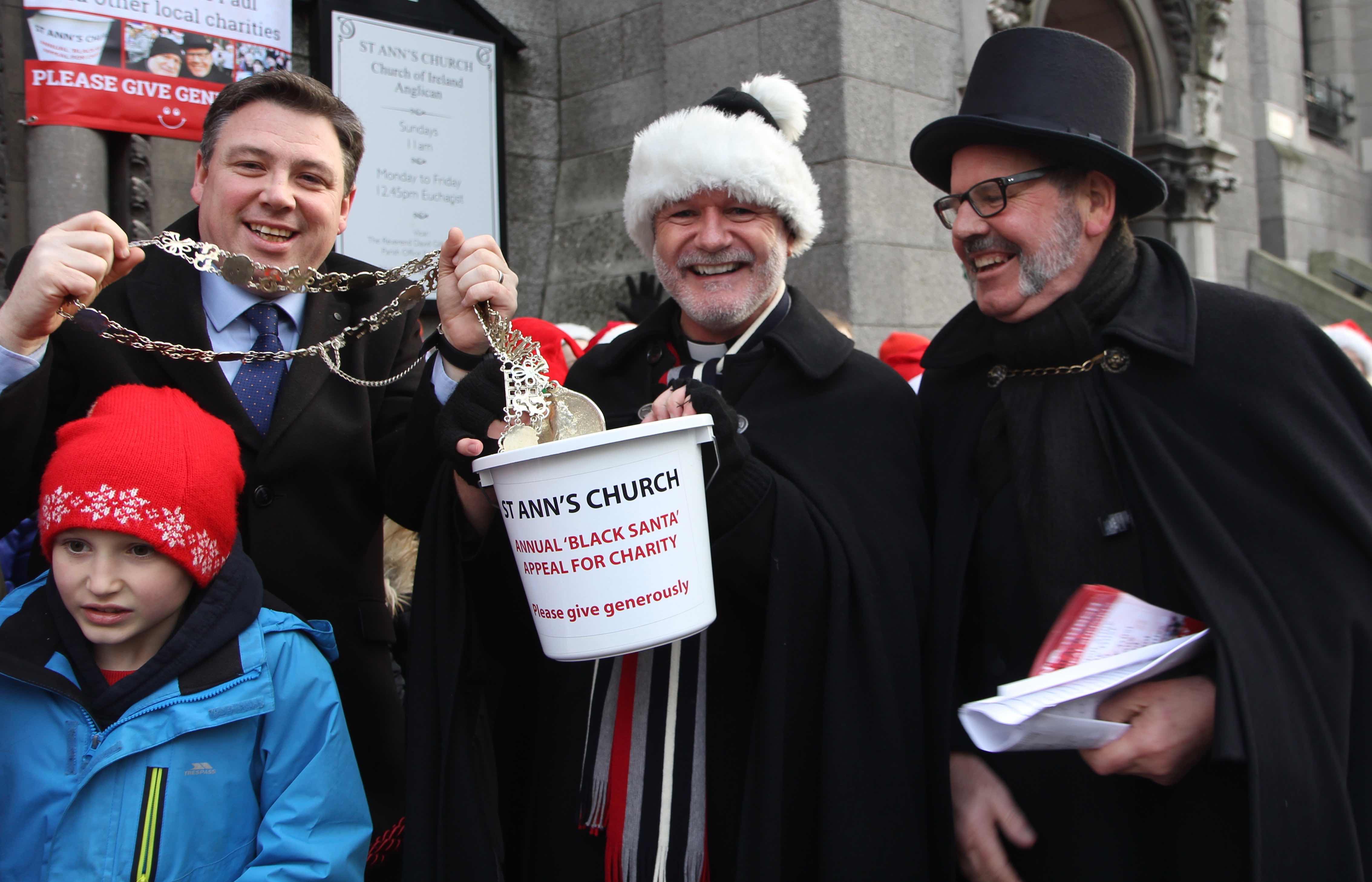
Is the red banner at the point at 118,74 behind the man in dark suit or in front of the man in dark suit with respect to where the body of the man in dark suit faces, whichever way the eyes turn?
behind

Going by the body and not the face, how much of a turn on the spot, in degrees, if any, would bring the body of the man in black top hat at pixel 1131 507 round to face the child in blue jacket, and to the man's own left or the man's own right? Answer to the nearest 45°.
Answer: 0° — they already face them

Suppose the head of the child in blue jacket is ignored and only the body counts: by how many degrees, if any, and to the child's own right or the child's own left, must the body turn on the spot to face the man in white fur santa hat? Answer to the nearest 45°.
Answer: approximately 135° to the child's own left

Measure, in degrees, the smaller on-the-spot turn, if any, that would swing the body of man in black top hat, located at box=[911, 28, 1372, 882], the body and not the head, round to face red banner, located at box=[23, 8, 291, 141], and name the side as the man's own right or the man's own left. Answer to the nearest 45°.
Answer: approximately 45° to the man's own right

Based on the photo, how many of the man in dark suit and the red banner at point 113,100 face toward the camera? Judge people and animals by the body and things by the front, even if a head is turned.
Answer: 2

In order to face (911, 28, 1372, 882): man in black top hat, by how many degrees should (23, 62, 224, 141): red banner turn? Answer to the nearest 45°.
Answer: approximately 45° to its left

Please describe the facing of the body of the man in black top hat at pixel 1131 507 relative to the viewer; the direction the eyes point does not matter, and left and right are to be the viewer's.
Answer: facing the viewer and to the left of the viewer

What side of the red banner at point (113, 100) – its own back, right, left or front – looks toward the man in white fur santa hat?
front

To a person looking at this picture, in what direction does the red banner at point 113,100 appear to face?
facing the viewer

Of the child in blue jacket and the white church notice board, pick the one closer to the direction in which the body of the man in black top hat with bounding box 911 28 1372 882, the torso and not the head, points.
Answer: the child in blue jacket
